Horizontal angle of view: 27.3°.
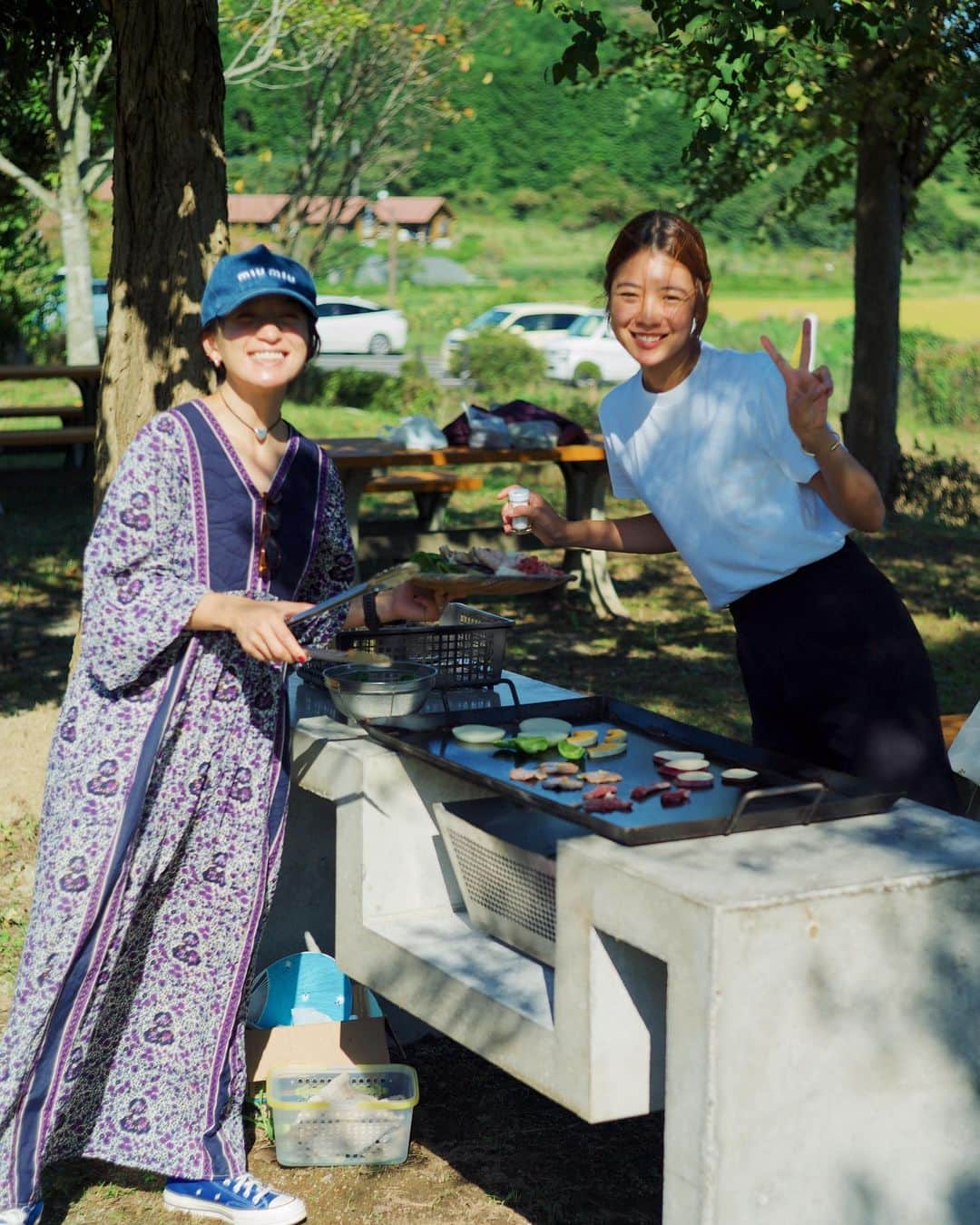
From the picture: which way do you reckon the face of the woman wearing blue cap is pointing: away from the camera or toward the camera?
toward the camera

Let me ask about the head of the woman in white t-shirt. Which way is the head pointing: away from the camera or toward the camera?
toward the camera

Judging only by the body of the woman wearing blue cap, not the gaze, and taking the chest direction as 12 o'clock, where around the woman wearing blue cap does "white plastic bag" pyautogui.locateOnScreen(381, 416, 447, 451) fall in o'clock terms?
The white plastic bag is roughly at 8 o'clock from the woman wearing blue cap.

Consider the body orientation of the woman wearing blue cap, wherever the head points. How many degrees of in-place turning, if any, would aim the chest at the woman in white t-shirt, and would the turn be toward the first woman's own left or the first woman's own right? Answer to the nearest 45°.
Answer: approximately 45° to the first woman's own left

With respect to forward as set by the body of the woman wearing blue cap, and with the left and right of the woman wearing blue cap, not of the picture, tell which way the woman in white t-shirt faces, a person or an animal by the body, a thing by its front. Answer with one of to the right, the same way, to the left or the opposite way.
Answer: to the right

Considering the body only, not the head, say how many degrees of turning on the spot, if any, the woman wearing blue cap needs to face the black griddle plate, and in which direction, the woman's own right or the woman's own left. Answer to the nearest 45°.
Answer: approximately 45° to the woman's own left

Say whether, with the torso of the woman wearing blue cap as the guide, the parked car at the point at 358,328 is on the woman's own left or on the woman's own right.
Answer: on the woman's own left

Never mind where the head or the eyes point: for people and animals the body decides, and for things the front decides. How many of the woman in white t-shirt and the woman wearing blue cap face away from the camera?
0

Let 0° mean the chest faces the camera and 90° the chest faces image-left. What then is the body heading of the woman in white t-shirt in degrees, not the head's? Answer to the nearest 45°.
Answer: approximately 45°

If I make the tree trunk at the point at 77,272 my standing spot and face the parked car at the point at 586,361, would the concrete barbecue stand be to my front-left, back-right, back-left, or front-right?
back-right
